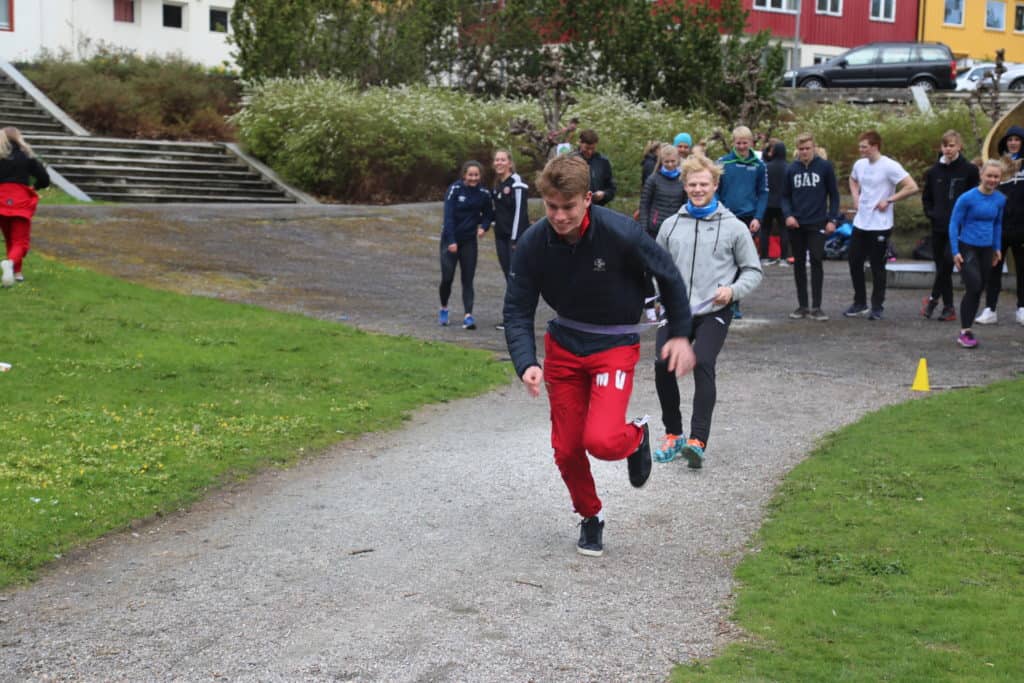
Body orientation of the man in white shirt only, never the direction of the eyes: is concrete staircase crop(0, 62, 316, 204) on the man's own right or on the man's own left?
on the man's own right

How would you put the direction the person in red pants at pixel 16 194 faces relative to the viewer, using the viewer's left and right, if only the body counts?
facing away from the viewer

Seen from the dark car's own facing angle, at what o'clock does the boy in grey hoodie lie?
The boy in grey hoodie is roughly at 9 o'clock from the dark car.

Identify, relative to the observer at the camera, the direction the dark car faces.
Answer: facing to the left of the viewer

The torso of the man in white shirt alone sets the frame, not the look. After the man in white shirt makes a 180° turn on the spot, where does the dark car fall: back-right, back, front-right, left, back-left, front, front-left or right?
front-left

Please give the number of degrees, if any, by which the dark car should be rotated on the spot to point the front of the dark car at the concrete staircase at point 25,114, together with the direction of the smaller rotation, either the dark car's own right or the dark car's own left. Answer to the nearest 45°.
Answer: approximately 45° to the dark car's own left

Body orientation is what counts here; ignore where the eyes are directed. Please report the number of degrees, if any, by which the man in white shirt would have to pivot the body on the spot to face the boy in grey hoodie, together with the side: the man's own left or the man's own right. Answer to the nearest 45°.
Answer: approximately 45° to the man's own left

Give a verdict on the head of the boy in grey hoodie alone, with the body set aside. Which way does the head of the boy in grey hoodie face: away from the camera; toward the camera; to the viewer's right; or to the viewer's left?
toward the camera

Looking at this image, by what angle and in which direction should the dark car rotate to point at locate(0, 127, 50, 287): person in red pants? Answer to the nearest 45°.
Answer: approximately 90° to its left

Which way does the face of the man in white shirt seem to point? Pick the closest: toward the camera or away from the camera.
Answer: toward the camera

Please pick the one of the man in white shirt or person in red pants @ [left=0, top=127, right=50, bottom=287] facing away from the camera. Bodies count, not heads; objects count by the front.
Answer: the person in red pants

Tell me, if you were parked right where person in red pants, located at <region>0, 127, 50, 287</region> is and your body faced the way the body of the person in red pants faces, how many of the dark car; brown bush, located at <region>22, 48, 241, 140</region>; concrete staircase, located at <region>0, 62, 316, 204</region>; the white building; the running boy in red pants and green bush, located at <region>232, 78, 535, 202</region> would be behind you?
1

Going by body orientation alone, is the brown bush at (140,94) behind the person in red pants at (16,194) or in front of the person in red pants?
in front

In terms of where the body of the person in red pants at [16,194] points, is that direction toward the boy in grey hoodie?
no
